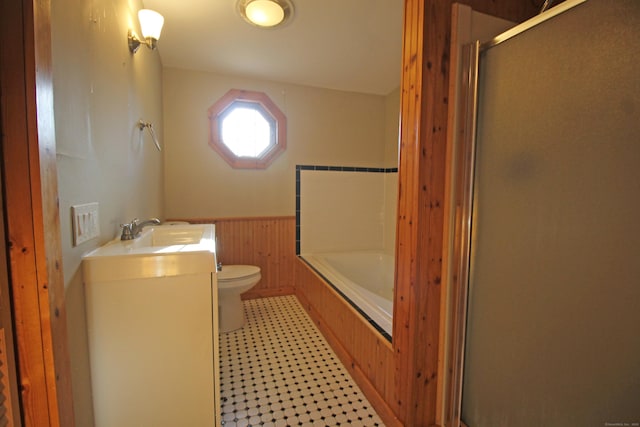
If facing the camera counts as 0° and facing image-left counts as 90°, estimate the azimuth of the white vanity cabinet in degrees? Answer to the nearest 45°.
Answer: approximately 270°

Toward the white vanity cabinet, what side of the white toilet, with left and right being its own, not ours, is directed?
right

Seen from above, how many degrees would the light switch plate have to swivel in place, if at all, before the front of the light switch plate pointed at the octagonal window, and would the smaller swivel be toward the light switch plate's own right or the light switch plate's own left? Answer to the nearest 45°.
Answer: approximately 90° to the light switch plate's own left

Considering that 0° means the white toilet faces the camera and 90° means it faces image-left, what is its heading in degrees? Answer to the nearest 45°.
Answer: approximately 270°

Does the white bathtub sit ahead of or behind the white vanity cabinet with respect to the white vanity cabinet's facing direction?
ahead
